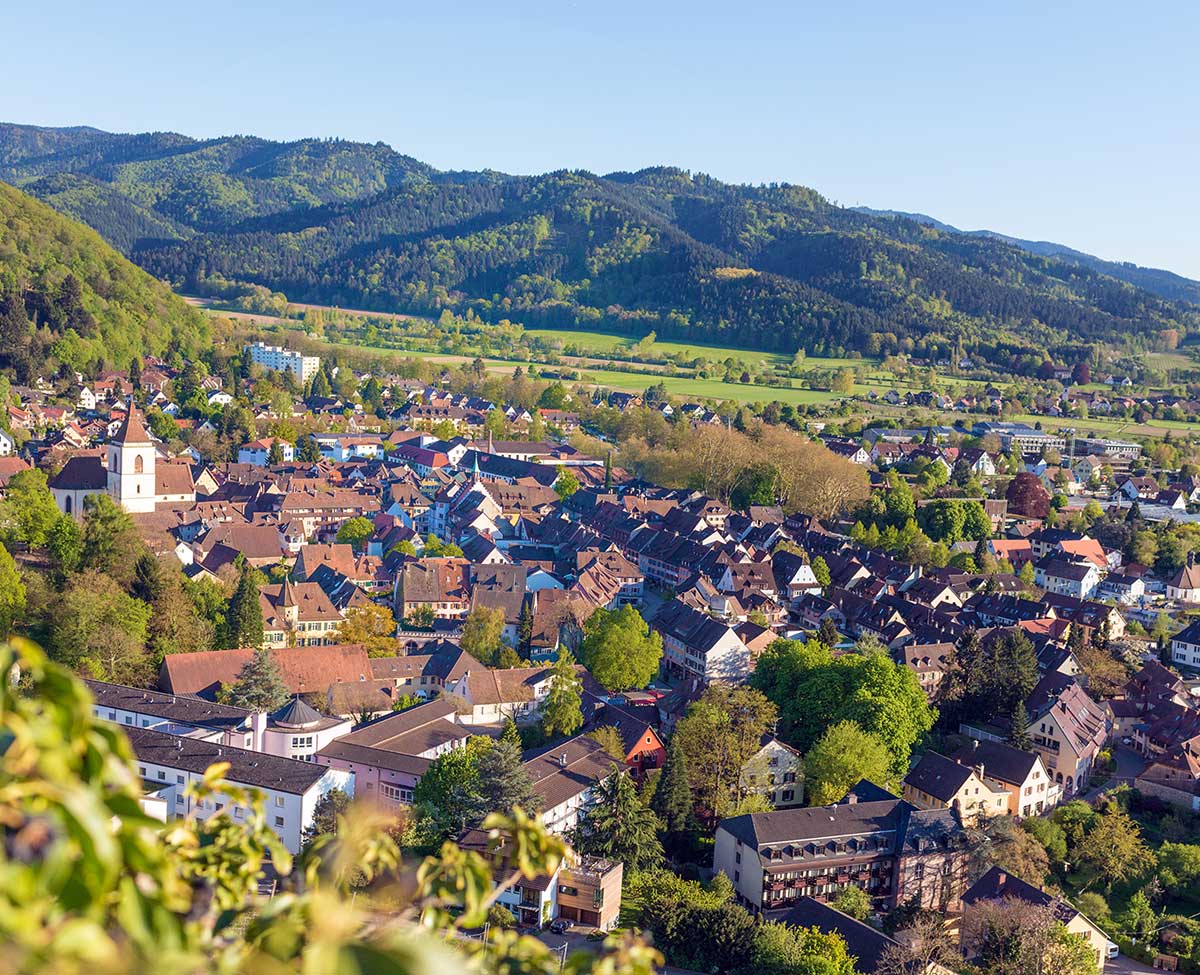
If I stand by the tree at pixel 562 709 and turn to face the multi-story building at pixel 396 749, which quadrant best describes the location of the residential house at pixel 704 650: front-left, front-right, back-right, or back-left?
back-right

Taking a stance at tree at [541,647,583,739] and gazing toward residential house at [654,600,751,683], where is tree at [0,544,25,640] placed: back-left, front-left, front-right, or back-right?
back-left

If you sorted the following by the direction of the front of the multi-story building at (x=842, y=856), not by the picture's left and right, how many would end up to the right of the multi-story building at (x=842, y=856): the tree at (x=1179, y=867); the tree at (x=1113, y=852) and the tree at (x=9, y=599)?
1

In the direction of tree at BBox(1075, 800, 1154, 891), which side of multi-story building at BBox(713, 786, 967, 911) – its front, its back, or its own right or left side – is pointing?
left

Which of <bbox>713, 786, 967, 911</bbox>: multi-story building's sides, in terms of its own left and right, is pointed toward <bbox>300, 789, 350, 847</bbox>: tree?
right

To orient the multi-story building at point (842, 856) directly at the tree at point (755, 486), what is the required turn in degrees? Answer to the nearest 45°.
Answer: approximately 180°

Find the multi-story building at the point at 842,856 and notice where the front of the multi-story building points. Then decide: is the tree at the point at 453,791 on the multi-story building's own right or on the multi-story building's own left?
on the multi-story building's own right

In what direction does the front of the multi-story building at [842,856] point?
toward the camera

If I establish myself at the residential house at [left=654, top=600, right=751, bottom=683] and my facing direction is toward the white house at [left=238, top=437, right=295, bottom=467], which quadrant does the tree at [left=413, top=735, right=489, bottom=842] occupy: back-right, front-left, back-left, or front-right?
back-left

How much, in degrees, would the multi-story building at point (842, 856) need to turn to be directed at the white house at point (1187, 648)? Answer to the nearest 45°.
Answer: approximately 135° to its left

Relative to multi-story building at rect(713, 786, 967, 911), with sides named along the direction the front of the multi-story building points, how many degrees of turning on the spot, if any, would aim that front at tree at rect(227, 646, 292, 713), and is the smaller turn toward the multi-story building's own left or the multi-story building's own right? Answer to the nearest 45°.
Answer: approximately 90° to the multi-story building's own right

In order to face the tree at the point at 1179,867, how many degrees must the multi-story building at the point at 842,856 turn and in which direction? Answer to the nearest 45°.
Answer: approximately 90° to its left

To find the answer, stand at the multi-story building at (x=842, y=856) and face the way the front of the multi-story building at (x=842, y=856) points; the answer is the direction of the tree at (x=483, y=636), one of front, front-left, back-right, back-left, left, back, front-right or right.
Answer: back-right

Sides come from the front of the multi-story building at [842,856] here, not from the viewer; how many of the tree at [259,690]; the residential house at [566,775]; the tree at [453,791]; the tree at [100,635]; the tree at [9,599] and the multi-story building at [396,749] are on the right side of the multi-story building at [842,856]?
6

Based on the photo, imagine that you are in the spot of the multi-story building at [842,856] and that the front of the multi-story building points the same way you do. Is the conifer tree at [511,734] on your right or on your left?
on your right
